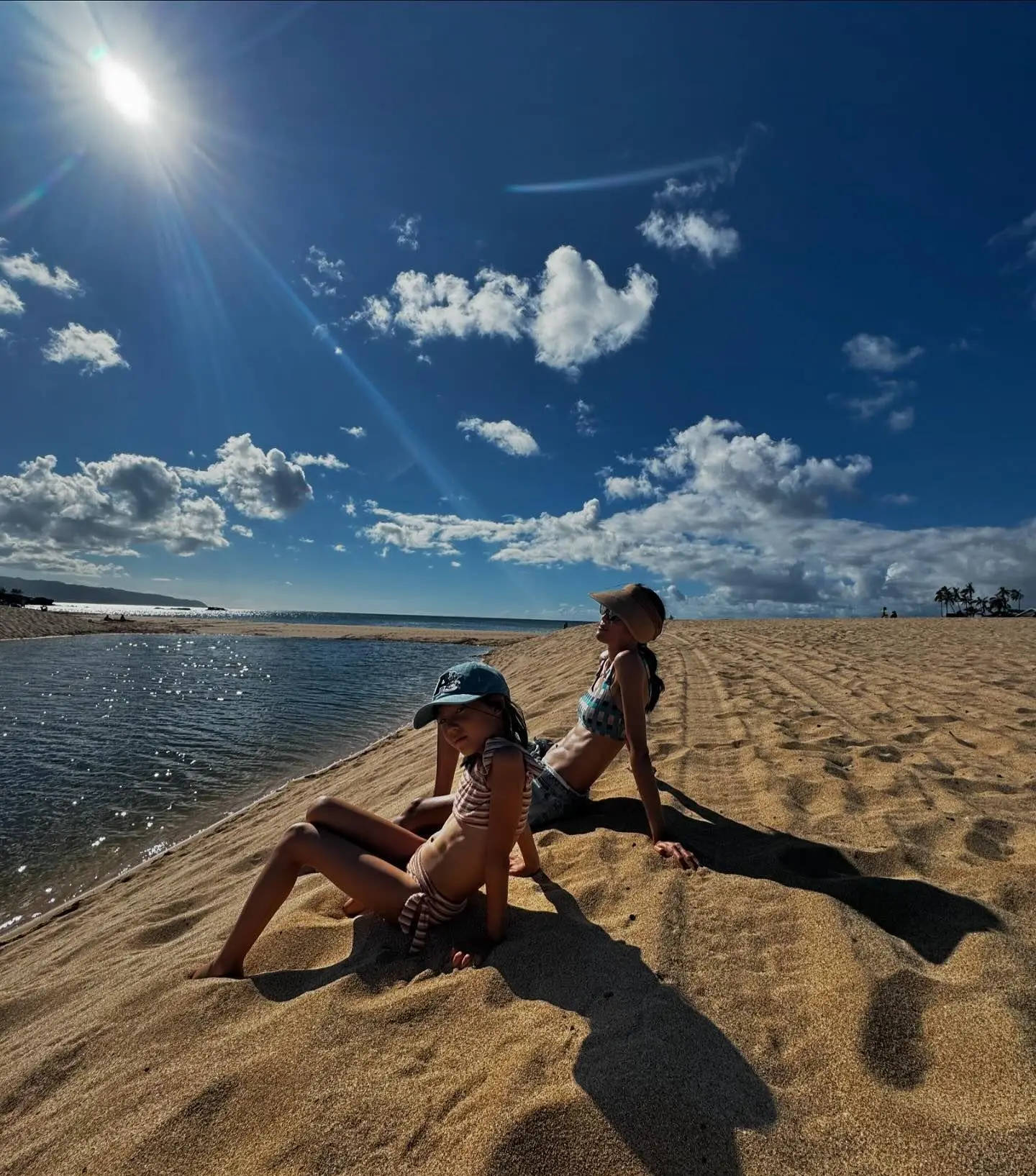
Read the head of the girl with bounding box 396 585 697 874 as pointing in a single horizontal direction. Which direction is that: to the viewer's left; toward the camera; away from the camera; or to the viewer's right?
to the viewer's left

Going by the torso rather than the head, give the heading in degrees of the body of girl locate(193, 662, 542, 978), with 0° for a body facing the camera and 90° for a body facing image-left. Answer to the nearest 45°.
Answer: approximately 90°

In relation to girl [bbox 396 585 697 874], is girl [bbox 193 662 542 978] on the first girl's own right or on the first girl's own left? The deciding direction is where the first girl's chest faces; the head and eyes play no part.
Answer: on the first girl's own left

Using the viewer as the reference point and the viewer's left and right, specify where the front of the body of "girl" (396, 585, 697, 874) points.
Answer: facing to the left of the viewer

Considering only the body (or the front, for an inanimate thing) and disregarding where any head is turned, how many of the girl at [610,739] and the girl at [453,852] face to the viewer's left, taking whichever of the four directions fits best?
2

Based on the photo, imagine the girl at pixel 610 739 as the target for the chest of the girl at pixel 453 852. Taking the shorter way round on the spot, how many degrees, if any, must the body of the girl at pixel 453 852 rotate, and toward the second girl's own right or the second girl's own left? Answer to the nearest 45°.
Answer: approximately 135° to the second girl's own right
